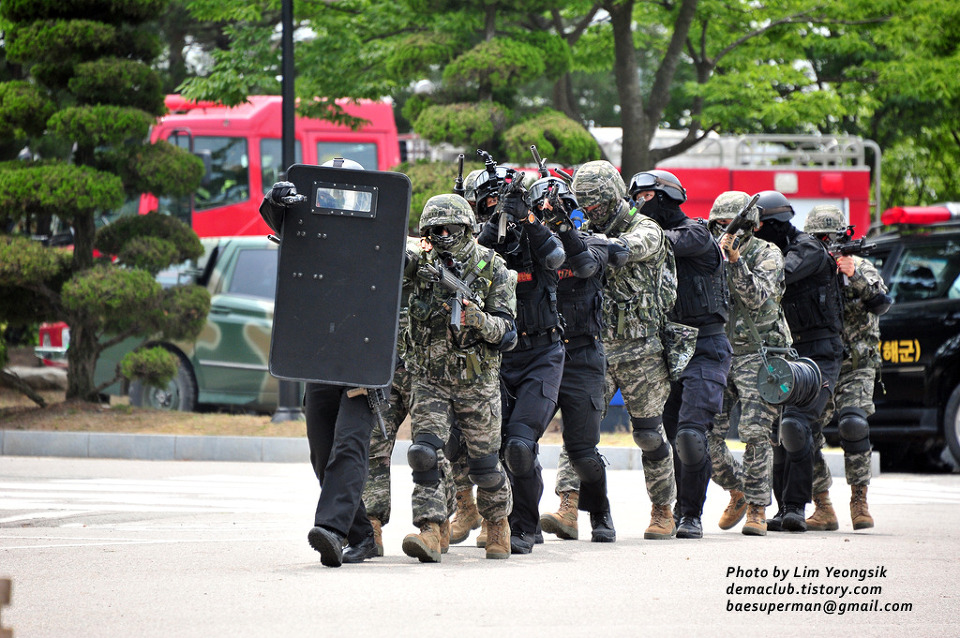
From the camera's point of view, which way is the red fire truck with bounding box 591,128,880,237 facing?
to the viewer's left

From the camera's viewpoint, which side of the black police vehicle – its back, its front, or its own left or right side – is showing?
left

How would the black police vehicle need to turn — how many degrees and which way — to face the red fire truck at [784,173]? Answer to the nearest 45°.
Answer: approximately 90° to its right

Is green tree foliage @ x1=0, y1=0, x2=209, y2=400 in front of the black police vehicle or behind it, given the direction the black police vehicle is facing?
in front

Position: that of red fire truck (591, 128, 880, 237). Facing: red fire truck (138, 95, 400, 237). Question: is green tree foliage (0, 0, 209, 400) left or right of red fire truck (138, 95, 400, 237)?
left

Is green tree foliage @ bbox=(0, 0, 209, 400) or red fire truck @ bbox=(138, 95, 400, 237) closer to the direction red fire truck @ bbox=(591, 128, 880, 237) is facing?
the red fire truck

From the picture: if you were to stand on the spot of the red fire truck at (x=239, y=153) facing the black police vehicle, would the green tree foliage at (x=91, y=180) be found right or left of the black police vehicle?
right

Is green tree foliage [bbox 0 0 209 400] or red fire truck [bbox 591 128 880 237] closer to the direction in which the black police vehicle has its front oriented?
the green tree foliage
